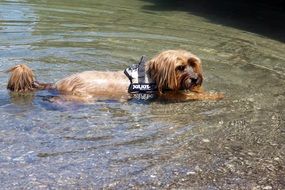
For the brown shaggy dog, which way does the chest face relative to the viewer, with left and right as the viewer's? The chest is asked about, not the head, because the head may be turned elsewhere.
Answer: facing to the right of the viewer
